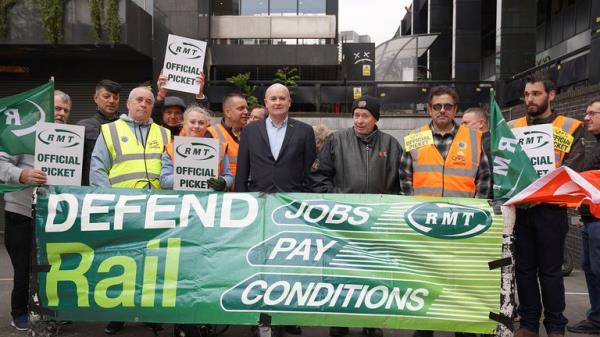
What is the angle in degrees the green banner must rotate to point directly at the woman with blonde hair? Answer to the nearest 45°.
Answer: approximately 135° to its right

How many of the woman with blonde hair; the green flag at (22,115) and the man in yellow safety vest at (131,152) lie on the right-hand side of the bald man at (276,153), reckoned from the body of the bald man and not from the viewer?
3

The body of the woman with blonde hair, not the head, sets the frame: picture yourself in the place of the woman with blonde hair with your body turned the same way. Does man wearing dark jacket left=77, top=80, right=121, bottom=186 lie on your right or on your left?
on your right

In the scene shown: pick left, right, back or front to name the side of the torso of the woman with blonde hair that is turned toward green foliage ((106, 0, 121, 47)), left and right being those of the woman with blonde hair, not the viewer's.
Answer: back

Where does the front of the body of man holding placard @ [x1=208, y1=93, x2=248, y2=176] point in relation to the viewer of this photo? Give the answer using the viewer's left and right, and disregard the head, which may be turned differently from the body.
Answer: facing the viewer and to the right of the viewer
